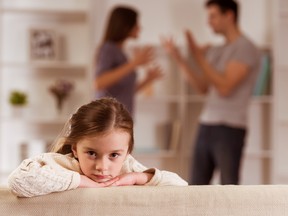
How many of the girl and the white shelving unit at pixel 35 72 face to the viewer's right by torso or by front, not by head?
0

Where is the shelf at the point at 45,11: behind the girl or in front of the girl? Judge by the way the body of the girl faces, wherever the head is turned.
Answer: behind

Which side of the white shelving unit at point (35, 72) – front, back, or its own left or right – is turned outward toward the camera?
front

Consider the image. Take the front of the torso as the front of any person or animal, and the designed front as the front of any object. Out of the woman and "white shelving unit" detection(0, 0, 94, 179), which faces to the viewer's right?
the woman

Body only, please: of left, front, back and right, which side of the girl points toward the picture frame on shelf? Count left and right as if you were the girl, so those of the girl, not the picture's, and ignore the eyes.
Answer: back

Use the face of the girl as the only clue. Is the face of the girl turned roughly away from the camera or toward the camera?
toward the camera

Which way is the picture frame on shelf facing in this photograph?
toward the camera

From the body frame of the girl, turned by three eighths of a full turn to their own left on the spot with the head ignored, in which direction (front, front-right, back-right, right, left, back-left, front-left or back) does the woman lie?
front-left

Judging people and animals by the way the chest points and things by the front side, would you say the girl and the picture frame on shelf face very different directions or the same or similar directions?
same or similar directions

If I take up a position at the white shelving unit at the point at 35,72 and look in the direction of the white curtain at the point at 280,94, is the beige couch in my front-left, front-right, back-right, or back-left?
front-right

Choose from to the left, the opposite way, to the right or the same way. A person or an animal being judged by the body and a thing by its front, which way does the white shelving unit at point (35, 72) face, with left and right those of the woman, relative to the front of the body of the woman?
to the right

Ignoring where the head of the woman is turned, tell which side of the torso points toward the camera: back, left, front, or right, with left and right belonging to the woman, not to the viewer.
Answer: right

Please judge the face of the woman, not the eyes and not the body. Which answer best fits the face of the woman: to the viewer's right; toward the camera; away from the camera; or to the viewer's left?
to the viewer's right

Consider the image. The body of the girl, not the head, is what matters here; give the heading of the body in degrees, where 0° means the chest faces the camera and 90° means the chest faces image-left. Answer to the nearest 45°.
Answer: approximately 0°

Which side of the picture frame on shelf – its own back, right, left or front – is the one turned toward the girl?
front

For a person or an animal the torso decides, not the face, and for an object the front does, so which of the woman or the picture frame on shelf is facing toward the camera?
the picture frame on shelf

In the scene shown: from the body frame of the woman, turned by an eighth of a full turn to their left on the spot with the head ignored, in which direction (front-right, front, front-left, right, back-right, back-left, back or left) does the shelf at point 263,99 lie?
front

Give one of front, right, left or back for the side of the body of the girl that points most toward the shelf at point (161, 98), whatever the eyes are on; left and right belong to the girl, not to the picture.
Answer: back
